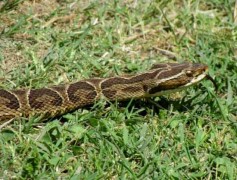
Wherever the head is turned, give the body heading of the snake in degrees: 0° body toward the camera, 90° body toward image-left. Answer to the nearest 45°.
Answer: approximately 270°
